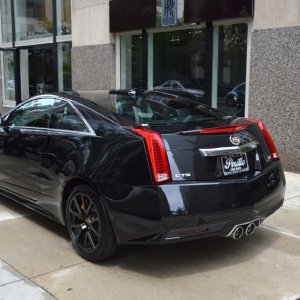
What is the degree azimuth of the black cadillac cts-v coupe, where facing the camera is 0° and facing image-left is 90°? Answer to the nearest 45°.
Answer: approximately 135°
